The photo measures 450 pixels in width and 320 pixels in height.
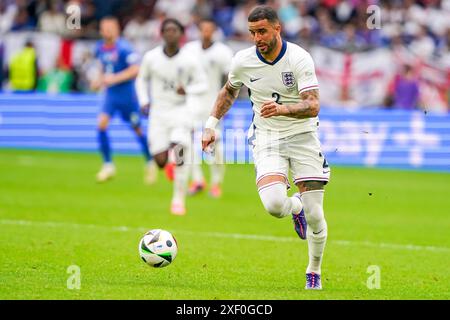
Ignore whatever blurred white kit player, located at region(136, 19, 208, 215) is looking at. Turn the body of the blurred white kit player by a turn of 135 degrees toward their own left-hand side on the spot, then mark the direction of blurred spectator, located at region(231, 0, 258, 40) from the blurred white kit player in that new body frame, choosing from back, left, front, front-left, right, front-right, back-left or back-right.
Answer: front-left

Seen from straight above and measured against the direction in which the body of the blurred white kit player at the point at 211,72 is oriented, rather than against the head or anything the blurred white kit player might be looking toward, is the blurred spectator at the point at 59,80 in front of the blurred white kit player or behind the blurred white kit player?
behind

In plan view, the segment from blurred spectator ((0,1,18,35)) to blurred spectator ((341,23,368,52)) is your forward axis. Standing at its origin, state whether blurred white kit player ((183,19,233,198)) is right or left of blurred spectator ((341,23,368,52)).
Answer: right

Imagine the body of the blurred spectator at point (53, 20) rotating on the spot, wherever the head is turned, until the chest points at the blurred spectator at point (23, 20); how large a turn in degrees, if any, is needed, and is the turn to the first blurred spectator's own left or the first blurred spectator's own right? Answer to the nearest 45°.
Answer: approximately 135° to the first blurred spectator's own right

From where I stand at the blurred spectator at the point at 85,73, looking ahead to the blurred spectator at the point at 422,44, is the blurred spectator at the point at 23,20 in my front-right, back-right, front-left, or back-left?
back-left

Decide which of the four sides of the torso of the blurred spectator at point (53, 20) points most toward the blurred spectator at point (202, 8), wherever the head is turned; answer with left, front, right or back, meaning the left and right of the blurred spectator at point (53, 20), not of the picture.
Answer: left

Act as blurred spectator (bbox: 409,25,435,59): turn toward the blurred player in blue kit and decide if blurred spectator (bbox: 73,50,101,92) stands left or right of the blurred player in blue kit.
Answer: right

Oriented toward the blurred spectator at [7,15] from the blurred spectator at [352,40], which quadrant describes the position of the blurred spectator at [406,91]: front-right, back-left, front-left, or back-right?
back-left
